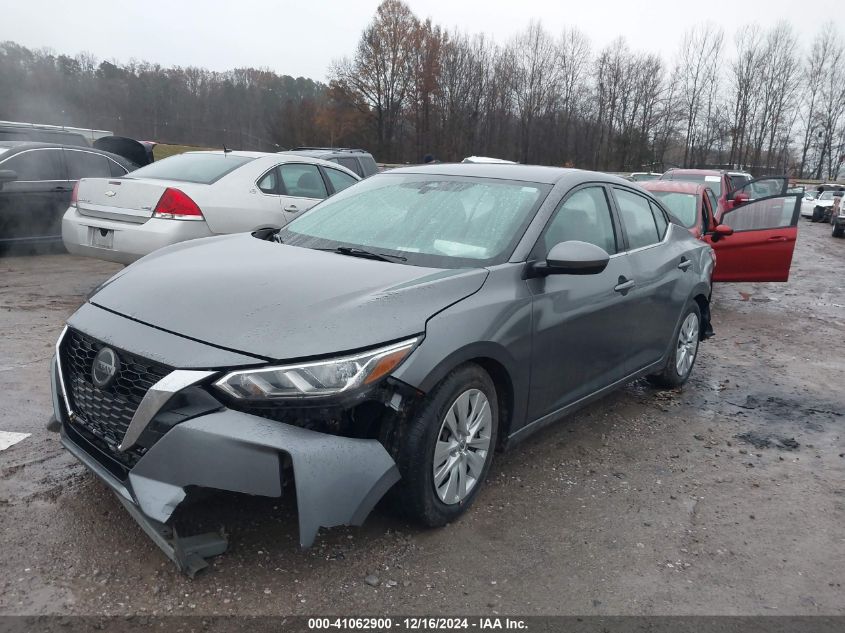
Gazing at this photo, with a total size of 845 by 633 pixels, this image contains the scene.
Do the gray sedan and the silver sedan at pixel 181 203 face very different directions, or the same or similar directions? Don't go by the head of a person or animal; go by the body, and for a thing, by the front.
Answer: very different directions

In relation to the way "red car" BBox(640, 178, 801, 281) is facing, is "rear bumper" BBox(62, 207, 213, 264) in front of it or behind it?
in front

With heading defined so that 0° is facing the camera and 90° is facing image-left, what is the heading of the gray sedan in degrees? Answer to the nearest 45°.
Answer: approximately 45°

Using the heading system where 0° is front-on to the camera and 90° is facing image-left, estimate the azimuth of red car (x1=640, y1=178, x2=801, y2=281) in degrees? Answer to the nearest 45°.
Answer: approximately 45°

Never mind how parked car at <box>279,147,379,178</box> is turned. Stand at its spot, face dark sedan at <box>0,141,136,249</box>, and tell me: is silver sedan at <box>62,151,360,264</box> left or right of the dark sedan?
left

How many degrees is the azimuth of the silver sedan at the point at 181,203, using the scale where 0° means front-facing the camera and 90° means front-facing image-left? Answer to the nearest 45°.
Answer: approximately 225°

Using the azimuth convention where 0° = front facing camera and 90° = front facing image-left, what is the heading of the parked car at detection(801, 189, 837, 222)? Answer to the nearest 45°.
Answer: approximately 315°

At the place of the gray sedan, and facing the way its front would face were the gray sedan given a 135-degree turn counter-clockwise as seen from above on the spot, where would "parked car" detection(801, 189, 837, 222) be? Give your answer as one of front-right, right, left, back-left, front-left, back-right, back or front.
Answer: front-left
